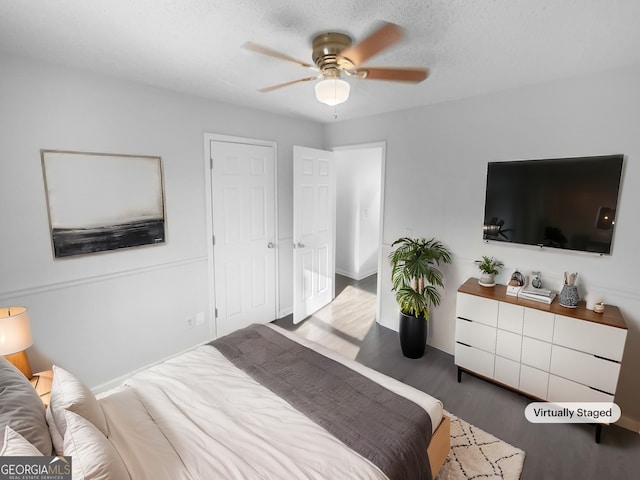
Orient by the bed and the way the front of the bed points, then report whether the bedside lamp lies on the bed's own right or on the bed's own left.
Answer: on the bed's own left

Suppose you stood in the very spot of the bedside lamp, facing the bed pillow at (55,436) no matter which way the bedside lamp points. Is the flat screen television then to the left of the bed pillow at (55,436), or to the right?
left

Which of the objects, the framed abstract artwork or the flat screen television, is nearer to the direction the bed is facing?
the flat screen television

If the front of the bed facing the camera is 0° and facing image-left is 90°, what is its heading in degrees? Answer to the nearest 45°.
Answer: approximately 225°

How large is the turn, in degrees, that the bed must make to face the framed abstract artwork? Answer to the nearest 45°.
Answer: approximately 90° to its left
